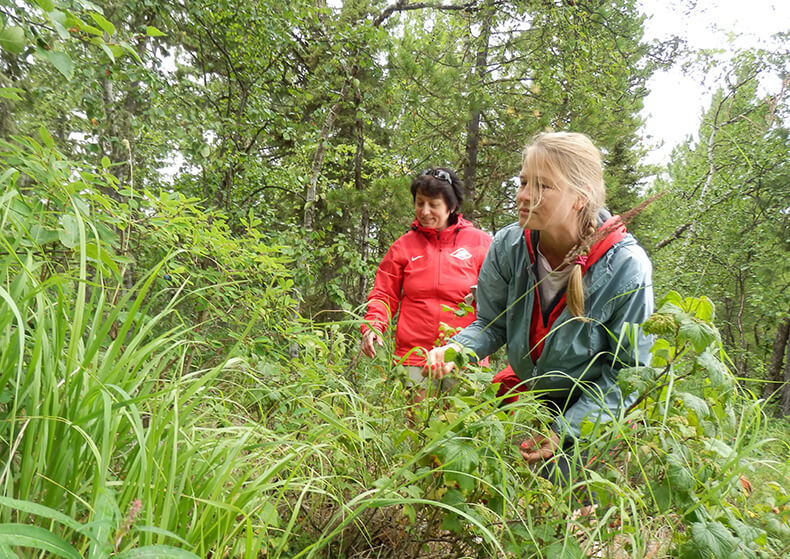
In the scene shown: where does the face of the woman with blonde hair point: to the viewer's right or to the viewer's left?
to the viewer's left

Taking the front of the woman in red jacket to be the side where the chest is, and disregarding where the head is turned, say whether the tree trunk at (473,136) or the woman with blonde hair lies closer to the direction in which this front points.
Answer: the woman with blonde hair

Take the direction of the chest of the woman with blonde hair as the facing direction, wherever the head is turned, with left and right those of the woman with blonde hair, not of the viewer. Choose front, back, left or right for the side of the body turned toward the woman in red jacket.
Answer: right

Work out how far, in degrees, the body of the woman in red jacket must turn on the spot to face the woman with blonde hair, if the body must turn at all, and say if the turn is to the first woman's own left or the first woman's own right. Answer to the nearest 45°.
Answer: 0° — they already face them

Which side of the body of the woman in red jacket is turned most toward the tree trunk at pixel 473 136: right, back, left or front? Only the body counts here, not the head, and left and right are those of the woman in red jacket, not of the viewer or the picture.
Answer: back
